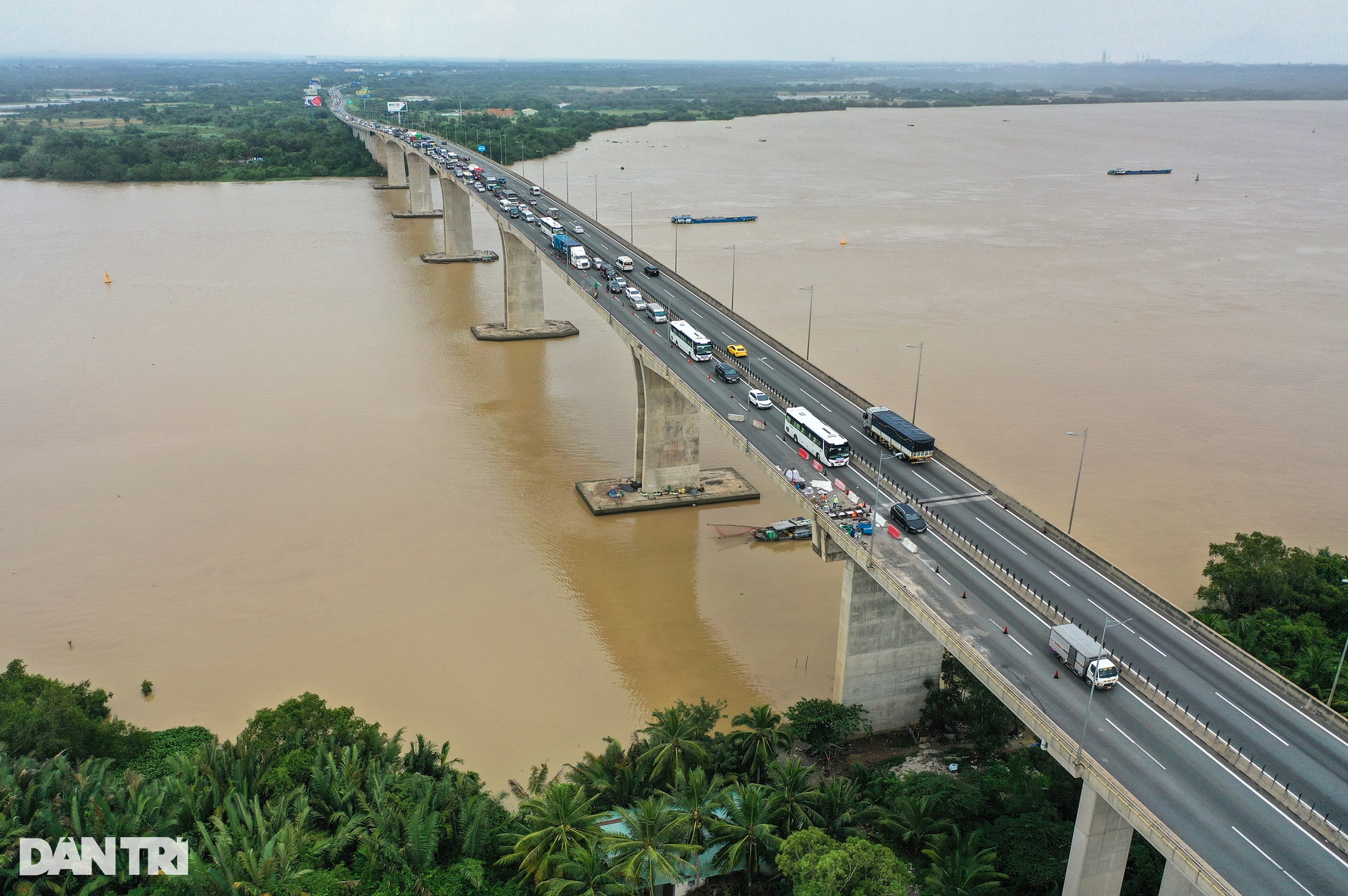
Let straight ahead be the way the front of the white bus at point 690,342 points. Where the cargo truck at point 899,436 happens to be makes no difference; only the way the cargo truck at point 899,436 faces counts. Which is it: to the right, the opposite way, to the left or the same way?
the opposite way

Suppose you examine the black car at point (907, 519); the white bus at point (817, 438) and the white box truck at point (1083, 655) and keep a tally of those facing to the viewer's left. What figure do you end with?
0

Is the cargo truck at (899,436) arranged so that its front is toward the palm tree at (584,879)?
no

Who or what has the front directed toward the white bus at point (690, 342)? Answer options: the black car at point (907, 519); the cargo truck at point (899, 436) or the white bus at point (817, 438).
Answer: the cargo truck

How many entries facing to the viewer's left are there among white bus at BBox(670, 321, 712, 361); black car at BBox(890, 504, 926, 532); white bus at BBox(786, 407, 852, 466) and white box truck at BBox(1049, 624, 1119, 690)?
0

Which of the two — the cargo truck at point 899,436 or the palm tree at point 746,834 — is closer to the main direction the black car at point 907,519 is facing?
the palm tree

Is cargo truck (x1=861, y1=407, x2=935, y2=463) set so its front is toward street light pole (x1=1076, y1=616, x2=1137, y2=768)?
no

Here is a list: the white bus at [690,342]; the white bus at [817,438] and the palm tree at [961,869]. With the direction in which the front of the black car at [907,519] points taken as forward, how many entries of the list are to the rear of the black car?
2

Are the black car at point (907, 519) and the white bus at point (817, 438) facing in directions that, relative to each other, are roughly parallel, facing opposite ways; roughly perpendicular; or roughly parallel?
roughly parallel

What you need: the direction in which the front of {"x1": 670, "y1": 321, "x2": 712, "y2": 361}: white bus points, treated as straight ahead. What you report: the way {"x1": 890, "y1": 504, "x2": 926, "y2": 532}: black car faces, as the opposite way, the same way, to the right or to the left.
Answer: the same way

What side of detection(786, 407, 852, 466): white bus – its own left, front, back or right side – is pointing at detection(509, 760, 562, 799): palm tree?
right

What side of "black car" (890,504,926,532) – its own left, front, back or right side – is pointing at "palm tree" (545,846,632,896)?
right

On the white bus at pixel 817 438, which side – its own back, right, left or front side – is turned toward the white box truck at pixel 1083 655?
front

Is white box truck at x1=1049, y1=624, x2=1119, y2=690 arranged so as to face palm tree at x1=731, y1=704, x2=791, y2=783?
no

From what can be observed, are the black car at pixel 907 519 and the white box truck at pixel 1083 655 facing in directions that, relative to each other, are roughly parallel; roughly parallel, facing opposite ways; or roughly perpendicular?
roughly parallel

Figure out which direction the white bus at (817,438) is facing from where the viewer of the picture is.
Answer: facing the viewer and to the right of the viewer

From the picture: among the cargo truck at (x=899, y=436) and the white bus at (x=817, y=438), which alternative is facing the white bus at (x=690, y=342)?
the cargo truck

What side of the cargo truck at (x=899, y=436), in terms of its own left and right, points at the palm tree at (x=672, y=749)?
left

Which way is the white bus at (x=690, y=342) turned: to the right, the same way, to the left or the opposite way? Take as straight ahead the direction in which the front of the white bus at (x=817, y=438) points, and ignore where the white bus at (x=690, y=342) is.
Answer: the same way

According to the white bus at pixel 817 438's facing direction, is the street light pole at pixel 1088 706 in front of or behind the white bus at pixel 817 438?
in front

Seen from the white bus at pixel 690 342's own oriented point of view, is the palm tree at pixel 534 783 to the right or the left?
on its right

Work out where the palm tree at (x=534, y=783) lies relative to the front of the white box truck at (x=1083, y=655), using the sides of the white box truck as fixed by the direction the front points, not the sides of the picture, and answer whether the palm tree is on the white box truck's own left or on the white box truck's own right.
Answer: on the white box truck's own right

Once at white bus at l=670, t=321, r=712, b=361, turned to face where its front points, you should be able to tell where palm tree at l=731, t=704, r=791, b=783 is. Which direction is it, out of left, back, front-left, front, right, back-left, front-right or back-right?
front-right

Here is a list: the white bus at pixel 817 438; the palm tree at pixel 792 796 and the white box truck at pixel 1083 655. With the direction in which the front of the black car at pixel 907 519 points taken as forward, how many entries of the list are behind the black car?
1
